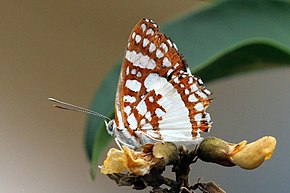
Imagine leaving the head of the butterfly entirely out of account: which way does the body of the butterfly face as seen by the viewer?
to the viewer's left
